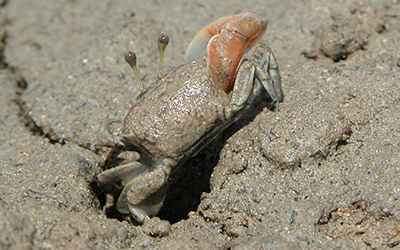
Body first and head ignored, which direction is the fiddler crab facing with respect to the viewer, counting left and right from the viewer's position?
facing away from the viewer and to the left of the viewer
